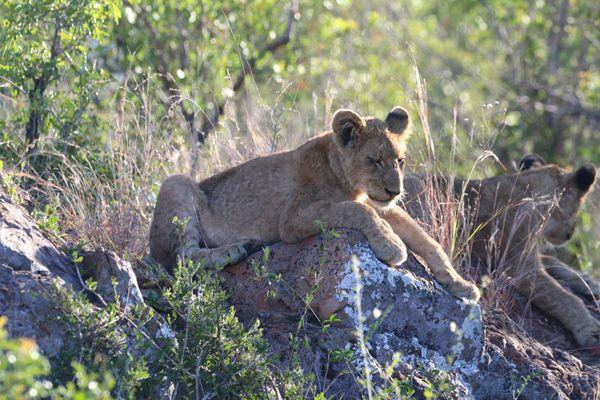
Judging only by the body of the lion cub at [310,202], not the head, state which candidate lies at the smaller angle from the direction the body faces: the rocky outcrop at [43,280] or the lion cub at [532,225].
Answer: the lion cub

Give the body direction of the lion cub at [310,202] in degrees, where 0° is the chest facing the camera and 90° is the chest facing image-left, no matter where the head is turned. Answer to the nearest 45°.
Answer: approximately 270°
